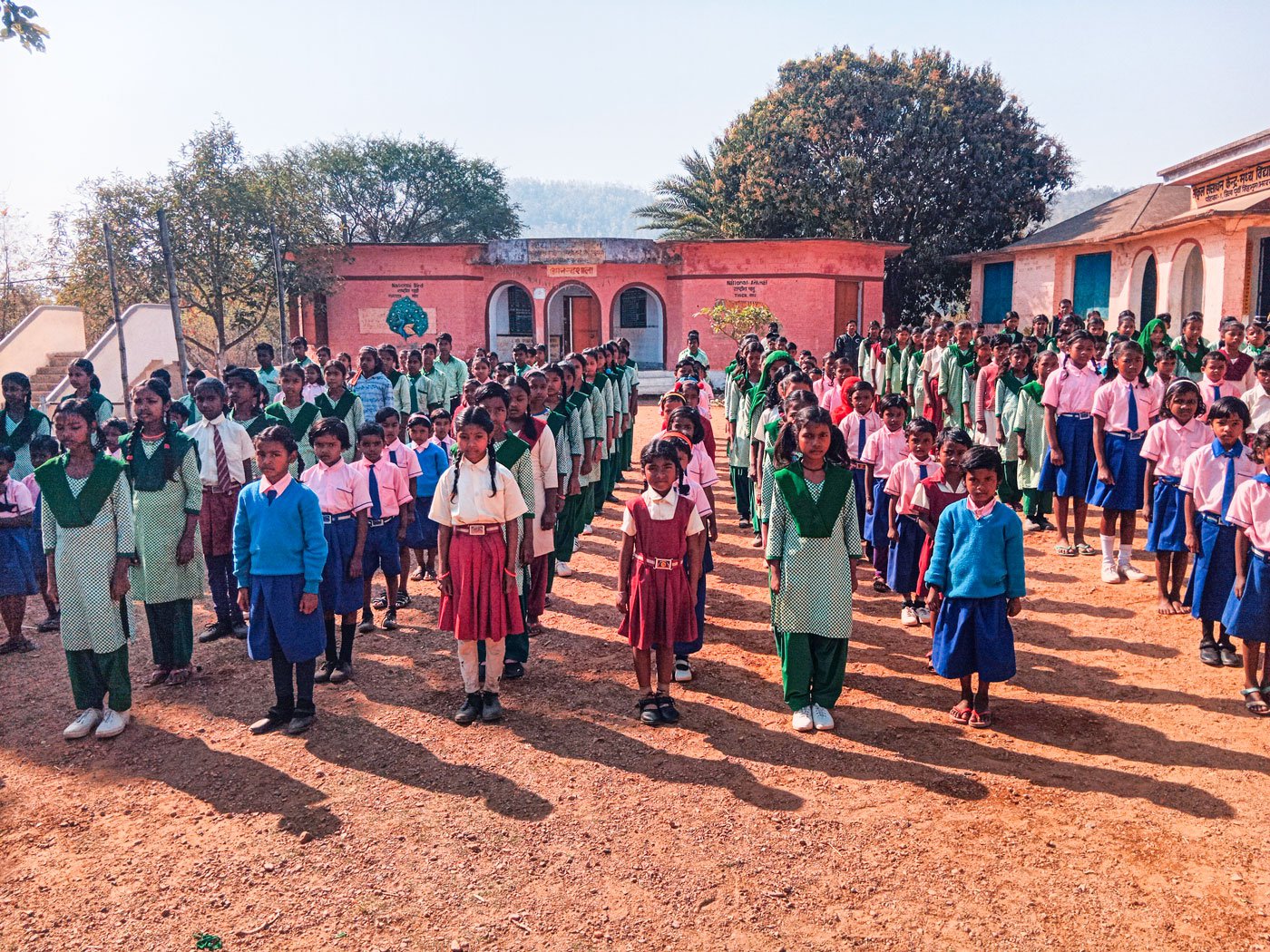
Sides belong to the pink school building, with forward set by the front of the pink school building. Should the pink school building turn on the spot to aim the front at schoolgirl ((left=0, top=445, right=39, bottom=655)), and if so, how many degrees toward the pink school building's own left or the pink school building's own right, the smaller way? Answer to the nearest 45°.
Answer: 0° — it already faces them

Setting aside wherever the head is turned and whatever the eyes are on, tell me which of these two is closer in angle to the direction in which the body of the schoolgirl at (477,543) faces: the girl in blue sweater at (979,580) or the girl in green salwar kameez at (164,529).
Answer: the girl in blue sweater

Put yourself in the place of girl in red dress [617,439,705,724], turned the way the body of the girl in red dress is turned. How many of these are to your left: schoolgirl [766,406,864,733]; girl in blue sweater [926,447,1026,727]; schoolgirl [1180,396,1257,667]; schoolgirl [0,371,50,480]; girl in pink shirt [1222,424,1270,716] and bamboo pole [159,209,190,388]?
4

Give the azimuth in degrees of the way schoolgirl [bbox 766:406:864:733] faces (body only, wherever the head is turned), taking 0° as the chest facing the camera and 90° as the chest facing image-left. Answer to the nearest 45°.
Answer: approximately 0°

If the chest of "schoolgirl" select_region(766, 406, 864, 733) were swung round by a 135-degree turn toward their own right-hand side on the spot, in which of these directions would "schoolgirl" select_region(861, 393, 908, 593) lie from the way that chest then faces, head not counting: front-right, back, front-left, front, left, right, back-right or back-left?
front-right

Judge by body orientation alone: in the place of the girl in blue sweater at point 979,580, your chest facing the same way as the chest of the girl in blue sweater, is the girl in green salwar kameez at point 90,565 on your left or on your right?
on your right

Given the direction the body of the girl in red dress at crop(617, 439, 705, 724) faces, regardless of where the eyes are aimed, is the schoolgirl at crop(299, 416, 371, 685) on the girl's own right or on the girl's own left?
on the girl's own right

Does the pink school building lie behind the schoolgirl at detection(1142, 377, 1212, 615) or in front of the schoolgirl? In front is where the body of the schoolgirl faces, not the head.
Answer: behind
